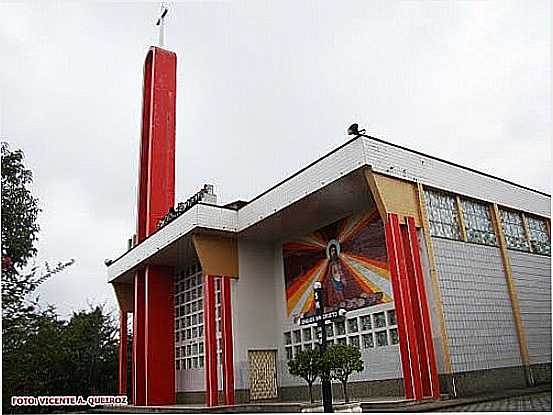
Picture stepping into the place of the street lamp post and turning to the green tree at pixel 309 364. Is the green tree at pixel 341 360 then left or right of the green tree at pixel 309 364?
right

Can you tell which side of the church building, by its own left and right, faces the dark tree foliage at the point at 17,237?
front

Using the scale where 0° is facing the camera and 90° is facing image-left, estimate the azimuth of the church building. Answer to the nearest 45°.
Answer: approximately 45°

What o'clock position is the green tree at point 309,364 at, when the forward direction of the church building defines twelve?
The green tree is roughly at 11 o'clock from the church building.

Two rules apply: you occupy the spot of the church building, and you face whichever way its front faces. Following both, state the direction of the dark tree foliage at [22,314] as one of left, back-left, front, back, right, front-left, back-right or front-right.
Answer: front

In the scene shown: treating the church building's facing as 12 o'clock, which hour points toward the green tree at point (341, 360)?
The green tree is roughly at 11 o'clock from the church building.

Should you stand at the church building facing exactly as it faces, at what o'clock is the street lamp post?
The street lamp post is roughly at 11 o'clock from the church building.

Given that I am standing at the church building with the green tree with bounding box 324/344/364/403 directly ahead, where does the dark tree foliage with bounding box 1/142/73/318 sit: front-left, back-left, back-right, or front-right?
front-right
